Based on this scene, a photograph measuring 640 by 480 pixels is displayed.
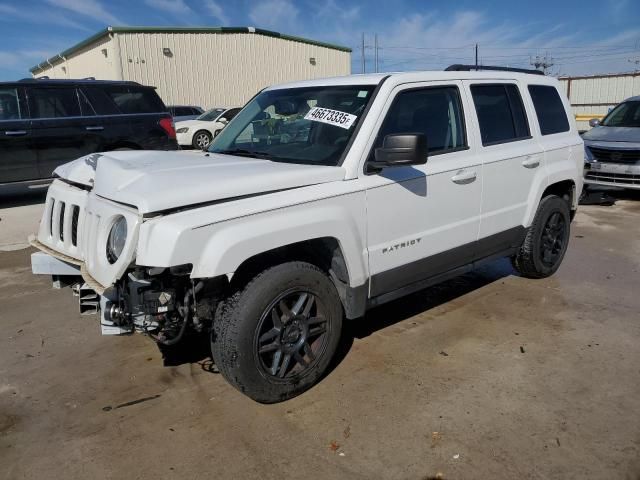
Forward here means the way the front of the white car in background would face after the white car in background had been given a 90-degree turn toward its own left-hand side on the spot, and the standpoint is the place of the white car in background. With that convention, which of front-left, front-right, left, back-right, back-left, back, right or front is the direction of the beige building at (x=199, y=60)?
back-left

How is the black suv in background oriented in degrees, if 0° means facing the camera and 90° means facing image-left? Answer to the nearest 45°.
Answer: approximately 90°

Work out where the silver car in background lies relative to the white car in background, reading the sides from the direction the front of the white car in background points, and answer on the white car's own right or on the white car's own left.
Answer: on the white car's own left

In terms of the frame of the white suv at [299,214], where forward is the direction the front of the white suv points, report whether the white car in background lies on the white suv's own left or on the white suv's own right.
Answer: on the white suv's own right

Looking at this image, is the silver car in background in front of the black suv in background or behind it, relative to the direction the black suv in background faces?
behind

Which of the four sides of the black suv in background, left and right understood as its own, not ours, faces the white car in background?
right

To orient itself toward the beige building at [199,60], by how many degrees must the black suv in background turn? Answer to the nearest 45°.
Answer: approximately 90° to its right

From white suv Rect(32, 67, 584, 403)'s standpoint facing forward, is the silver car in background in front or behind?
behind

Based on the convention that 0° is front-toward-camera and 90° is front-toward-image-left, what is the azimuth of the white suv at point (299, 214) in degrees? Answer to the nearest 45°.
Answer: approximately 45°

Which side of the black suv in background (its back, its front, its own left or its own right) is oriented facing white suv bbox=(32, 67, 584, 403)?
left
